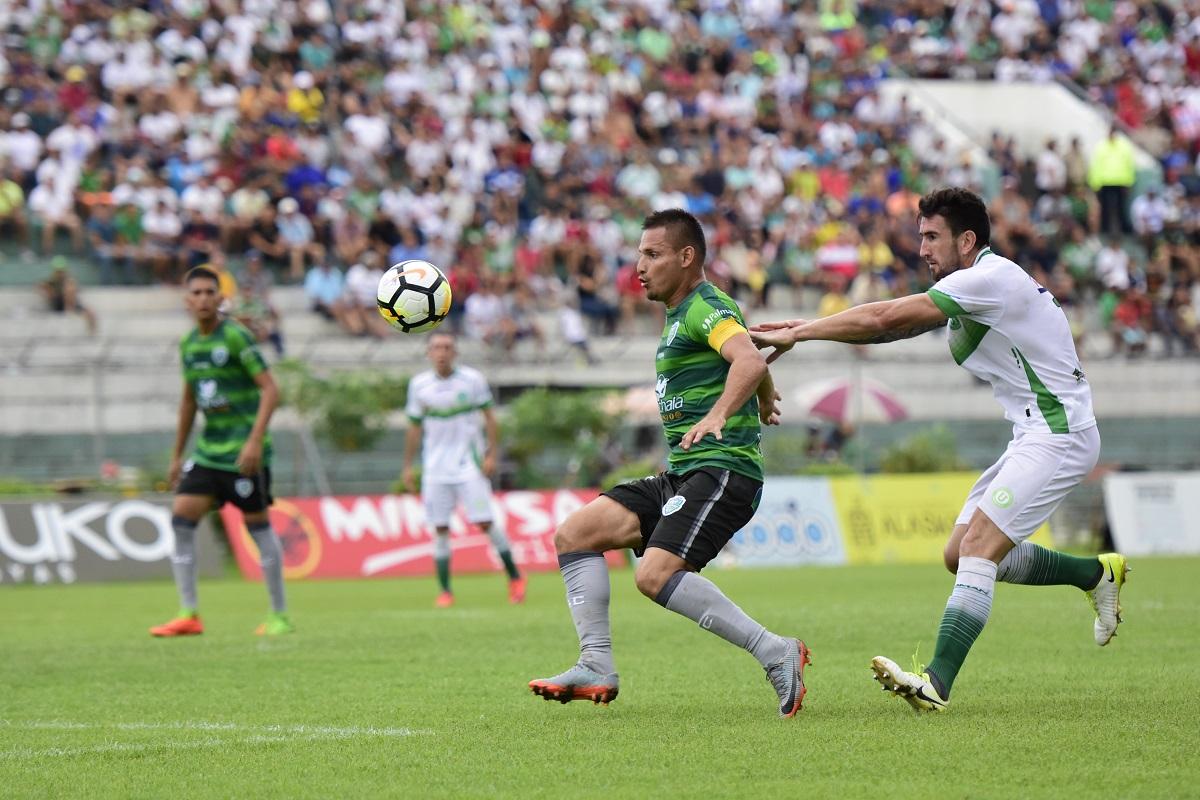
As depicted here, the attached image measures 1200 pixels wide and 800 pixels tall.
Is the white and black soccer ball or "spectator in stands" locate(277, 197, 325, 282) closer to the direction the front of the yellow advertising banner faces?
the white and black soccer ball

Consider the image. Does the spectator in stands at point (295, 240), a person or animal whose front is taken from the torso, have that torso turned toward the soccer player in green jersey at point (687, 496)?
yes

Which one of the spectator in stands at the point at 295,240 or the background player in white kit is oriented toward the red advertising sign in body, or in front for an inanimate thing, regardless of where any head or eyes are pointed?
the spectator in stands

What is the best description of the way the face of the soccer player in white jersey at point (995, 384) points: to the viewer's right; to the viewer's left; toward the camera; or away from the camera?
to the viewer's left

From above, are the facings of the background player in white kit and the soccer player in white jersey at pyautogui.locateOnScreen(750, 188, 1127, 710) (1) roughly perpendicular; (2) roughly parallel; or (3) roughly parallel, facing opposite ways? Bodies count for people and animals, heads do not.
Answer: roughly perpendicular

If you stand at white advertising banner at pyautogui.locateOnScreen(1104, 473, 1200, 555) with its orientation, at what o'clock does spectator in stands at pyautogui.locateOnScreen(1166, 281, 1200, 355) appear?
The spectator in stands is roughly at 6 o'clock from the white advertising banner.

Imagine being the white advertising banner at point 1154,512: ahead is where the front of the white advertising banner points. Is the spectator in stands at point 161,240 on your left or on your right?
on your right

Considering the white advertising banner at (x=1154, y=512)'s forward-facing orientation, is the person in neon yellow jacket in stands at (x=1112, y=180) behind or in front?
behind

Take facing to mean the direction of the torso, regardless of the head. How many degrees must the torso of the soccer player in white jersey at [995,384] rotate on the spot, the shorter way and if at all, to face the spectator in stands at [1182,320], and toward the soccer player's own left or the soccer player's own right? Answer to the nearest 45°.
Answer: approximately 90° to the soccer player's own right

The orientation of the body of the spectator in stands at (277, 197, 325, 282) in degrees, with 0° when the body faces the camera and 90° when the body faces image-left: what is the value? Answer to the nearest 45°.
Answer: approximately 0°

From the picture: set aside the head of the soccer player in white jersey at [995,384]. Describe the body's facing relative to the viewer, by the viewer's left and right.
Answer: facing to the left of the viewer
